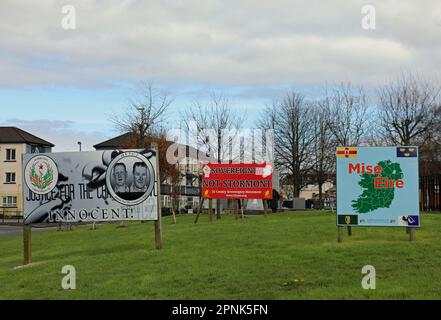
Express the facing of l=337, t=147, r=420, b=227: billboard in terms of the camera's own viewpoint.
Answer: facing the viewer

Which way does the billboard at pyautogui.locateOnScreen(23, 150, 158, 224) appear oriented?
toward the camera

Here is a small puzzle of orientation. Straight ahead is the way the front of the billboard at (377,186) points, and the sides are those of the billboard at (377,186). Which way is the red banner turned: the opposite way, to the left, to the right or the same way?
the same way

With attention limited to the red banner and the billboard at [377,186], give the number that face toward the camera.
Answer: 2

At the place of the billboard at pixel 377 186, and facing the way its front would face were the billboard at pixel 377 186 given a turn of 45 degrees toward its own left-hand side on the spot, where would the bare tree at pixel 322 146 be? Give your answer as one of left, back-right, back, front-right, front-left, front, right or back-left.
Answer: back-left

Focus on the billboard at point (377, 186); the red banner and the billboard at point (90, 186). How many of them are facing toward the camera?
3

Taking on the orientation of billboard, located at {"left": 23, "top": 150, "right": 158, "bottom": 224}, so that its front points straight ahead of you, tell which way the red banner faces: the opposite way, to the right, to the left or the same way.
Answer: the same way

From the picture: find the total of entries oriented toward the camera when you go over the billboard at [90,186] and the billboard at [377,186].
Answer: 2

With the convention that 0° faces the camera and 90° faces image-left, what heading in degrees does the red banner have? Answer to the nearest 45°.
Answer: approximately 0°

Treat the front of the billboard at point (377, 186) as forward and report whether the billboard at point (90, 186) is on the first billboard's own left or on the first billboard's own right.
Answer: on the first billboard's own right

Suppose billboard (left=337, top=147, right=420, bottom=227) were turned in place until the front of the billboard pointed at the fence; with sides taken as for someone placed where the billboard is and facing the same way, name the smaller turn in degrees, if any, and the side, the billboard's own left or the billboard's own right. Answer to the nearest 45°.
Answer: approximately 180°
